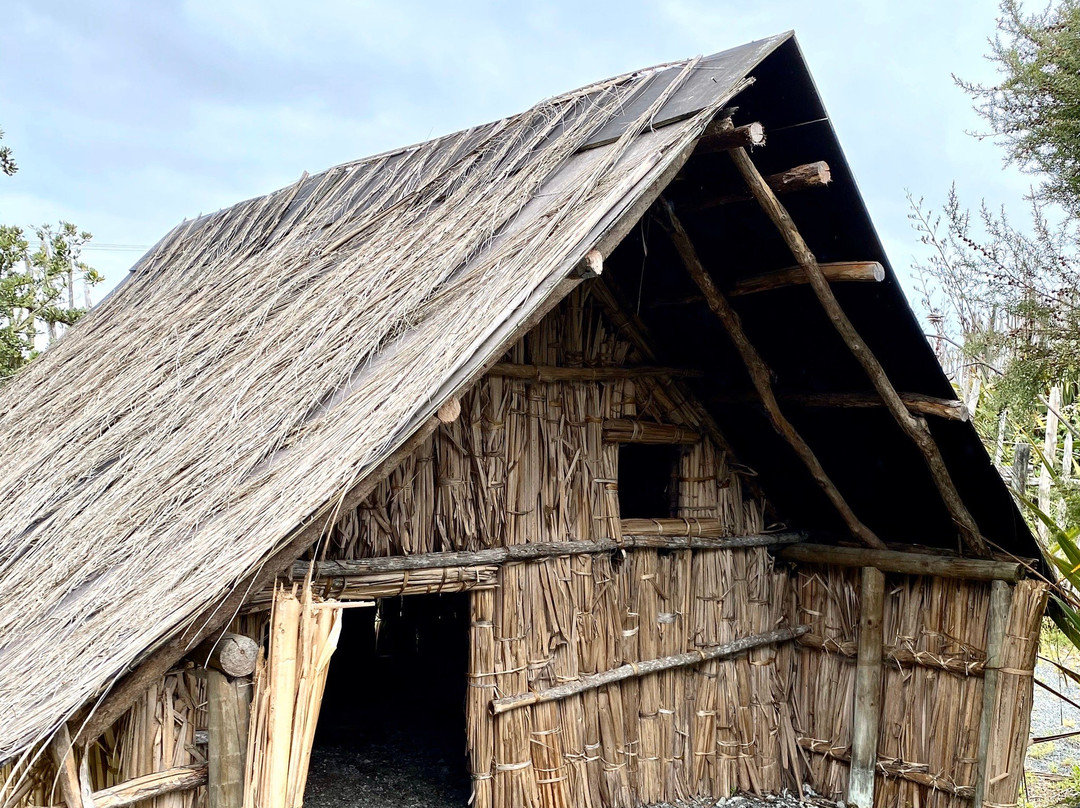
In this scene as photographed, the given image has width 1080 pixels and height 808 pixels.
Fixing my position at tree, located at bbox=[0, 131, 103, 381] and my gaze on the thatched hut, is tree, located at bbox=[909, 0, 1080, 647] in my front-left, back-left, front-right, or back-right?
front-left

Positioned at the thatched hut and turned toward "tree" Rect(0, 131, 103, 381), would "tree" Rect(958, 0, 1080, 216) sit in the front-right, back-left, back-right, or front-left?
back-right

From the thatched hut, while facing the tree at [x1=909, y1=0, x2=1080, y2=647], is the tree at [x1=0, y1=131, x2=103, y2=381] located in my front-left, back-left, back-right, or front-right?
back-left

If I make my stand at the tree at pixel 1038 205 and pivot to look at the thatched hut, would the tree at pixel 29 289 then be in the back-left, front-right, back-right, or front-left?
front-right

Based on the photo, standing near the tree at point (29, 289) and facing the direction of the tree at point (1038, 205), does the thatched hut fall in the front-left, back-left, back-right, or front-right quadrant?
front-right

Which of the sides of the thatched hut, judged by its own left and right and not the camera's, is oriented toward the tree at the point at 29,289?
back

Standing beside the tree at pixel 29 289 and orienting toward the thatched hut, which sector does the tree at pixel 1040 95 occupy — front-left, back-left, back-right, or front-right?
front-left

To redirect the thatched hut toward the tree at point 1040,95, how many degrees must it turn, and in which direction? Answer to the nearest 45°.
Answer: approximately 90° to its left

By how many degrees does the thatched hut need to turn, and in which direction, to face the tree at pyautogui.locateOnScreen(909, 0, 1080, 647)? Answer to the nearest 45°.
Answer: approximately 90° to its left
